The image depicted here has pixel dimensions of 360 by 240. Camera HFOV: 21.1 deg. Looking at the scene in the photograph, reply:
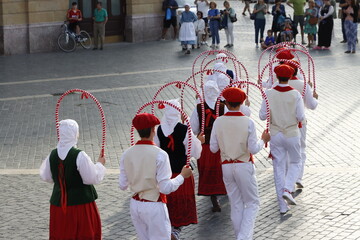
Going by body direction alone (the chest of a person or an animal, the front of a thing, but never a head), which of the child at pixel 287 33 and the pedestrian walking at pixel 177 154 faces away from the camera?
the pedestrian walking

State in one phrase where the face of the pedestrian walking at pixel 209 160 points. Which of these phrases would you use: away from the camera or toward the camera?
away from the camera

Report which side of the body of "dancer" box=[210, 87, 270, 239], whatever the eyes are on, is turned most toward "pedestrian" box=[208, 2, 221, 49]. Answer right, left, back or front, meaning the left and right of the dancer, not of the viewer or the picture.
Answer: front

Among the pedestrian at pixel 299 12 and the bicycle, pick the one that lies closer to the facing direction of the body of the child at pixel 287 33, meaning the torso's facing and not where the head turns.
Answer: the bicycle

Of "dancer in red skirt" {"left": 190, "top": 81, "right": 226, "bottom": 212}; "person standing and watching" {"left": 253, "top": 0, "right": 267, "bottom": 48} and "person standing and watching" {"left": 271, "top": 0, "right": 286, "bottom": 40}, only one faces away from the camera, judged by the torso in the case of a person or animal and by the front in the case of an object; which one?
"dancer in red skirt" {"left": 190, "top": 81, "right": 226, "bottom": 212}

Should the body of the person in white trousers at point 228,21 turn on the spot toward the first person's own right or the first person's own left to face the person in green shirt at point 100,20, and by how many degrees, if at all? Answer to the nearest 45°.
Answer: approximately 45° to the first person's own right

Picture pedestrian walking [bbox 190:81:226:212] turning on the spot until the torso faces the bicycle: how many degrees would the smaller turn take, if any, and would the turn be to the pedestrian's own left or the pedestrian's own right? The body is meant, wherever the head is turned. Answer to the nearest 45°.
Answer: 0° — they already face it

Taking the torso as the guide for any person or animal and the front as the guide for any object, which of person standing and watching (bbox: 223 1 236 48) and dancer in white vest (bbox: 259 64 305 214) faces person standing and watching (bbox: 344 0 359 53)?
dancer in white vest (bbox: 259 64 305 214)

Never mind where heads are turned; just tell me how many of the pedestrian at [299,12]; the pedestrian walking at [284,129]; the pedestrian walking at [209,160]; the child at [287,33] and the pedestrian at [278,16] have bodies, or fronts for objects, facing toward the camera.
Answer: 3

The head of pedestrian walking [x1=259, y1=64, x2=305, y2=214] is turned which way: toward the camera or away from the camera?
away from the camera

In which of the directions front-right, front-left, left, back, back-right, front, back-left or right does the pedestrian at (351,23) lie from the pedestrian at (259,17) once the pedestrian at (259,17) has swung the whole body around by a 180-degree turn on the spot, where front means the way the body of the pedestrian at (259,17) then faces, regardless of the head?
back-right

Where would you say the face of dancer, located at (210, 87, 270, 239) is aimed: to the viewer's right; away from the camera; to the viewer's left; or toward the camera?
away from the camera

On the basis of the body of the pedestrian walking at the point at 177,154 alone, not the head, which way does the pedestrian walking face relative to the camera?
away from the camera

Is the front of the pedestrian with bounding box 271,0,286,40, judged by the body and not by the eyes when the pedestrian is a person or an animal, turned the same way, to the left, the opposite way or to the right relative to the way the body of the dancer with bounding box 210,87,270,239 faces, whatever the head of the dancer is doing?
the opposite way

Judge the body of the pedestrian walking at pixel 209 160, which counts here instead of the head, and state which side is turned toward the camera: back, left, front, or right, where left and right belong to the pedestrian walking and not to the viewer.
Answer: back

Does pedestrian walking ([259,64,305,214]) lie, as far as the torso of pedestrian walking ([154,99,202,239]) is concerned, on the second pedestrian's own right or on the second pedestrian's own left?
on the second pedestrian's own right
